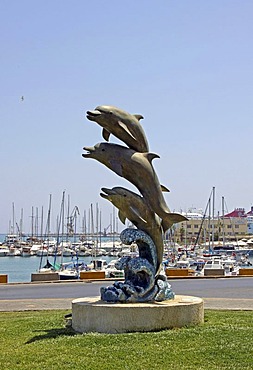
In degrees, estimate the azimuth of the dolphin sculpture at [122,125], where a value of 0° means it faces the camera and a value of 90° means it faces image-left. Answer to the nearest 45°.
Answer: approximately 90°
